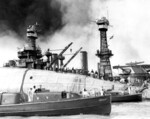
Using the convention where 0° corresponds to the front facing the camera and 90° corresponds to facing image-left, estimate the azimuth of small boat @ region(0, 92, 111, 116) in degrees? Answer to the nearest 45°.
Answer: approximately 270°
